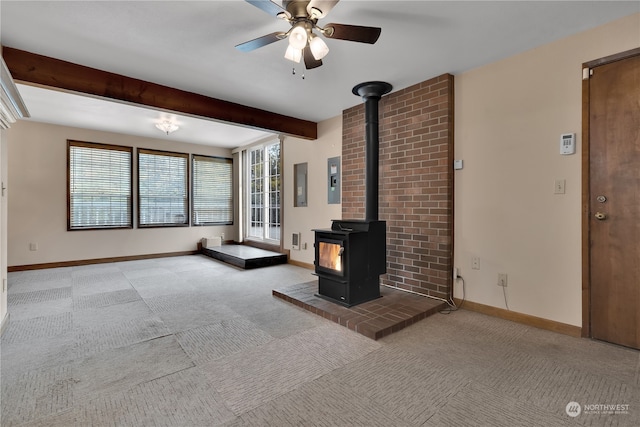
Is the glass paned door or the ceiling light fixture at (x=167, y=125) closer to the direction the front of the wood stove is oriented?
the ceiling light fixture

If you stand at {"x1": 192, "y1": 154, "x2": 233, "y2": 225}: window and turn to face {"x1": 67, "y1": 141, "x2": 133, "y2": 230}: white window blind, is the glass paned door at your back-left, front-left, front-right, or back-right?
back-left

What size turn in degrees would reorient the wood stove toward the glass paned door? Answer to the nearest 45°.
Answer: approximately 90° to its right

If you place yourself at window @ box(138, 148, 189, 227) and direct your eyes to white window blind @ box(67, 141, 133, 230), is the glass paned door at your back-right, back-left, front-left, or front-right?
back-left

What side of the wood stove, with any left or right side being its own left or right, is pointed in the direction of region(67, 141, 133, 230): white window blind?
right

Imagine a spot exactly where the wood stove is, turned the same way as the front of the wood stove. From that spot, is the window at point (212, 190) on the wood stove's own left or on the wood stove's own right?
on the wood stove's own right

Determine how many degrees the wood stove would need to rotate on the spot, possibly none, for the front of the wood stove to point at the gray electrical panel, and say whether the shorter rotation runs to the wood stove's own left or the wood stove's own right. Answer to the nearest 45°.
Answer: approximately 135° to the wood stove's own right

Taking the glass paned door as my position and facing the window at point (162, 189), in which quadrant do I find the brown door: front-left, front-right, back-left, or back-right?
back-left

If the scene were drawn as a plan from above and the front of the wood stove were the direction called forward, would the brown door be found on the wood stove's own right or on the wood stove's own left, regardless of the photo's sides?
on the wood stove's own left

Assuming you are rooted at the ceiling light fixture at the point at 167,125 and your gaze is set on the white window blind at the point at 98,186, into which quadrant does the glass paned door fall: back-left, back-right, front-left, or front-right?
back-right

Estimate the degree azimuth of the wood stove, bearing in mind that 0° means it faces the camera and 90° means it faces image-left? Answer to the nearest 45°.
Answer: approximately 45°

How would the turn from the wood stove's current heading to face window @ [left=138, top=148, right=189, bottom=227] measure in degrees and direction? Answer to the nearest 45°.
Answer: approximately 90° to its right

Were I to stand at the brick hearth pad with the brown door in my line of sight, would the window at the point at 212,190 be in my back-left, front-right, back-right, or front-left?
back-left
